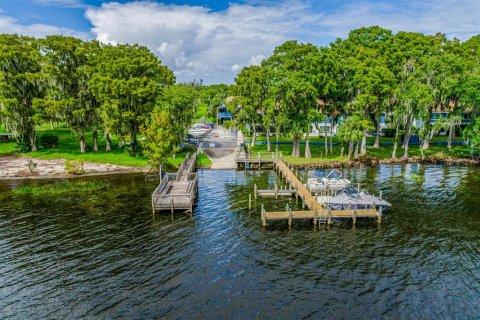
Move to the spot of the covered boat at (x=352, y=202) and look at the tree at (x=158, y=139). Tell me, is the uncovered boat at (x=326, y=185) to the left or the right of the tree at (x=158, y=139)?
right

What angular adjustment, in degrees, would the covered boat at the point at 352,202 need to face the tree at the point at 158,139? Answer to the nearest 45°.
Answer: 0° — it already faces it
